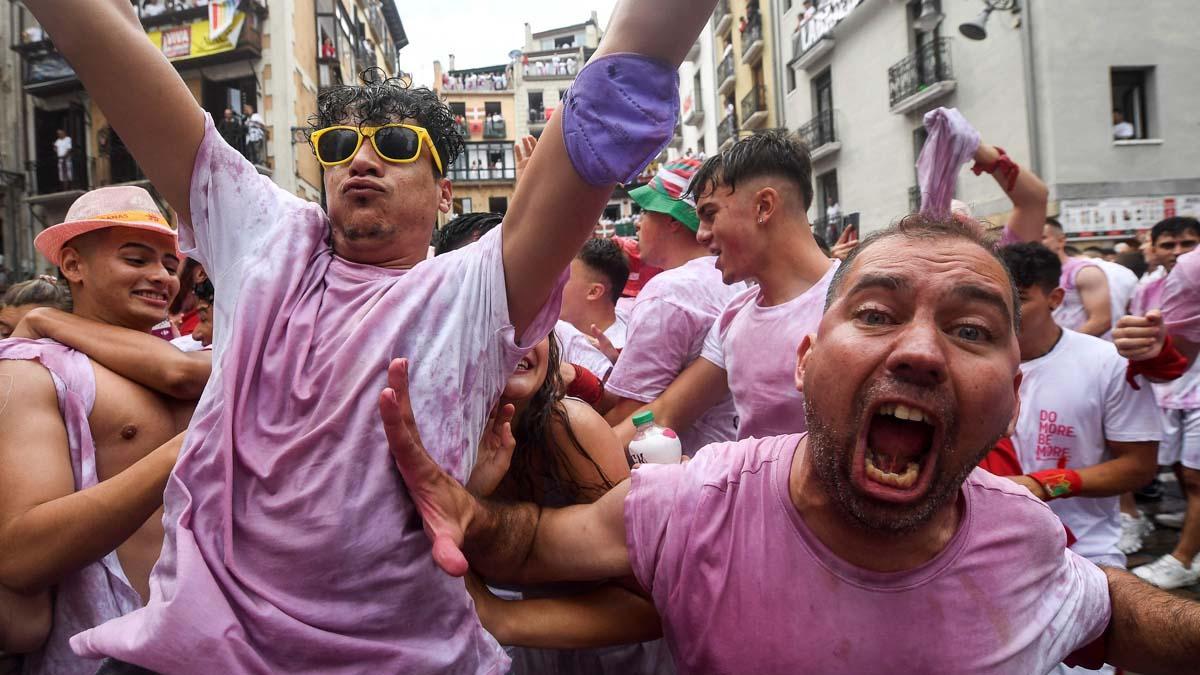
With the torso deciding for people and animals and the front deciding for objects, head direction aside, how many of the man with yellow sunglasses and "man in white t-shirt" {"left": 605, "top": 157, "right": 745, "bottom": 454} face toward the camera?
1

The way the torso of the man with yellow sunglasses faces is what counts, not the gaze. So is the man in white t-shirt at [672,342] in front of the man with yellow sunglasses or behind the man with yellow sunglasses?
behind

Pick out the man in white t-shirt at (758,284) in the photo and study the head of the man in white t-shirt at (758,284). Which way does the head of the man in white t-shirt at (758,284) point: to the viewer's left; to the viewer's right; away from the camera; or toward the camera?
to the viewer's left

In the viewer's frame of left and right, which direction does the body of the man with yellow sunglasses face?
facing the viewer

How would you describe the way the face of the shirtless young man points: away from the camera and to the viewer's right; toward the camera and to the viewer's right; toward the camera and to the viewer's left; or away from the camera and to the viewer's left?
toward the camera and to the viewer's right

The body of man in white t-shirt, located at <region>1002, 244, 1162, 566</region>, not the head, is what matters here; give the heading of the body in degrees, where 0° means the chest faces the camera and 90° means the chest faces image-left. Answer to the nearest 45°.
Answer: approximately 45°

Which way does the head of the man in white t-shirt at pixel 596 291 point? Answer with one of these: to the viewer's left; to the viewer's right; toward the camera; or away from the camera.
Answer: to the viewer's left

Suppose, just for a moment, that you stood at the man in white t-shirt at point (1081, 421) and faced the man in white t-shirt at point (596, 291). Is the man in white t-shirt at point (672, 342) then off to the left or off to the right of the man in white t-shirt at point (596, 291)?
left

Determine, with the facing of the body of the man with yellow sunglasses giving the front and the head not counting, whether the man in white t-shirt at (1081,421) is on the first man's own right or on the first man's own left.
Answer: on the first man's own left
